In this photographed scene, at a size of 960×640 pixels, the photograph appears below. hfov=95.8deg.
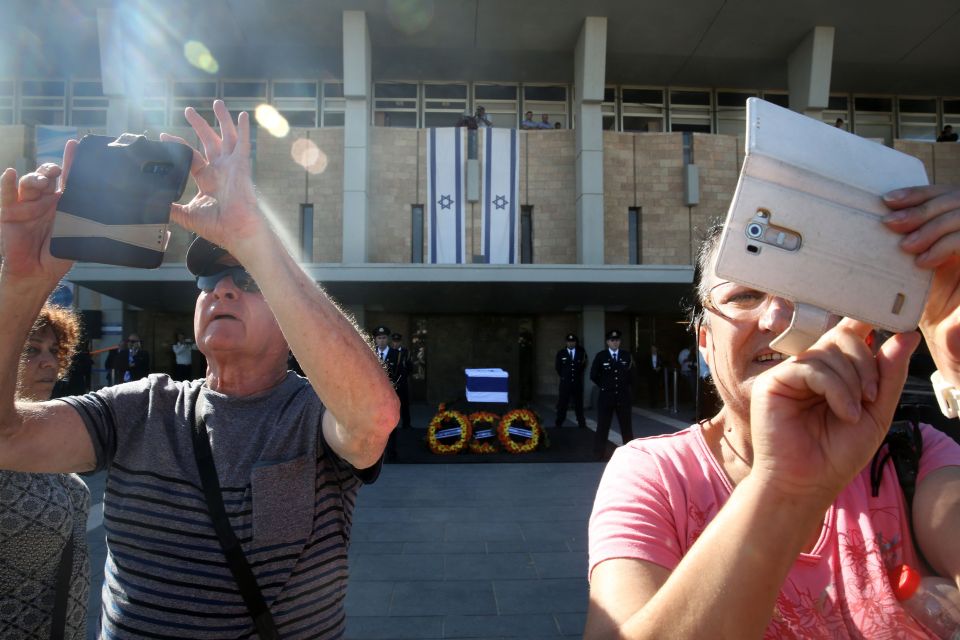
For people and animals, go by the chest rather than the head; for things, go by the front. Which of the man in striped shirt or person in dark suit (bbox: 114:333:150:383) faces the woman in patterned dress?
the person in dark suit

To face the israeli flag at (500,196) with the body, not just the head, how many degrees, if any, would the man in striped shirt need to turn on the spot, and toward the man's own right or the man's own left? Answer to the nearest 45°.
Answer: approximately 135° to the man's own left

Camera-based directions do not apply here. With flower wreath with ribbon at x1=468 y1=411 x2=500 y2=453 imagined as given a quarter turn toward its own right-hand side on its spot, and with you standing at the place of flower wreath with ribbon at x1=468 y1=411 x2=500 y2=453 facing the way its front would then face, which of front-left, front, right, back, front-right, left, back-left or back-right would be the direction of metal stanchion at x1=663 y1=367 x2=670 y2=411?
back-right
